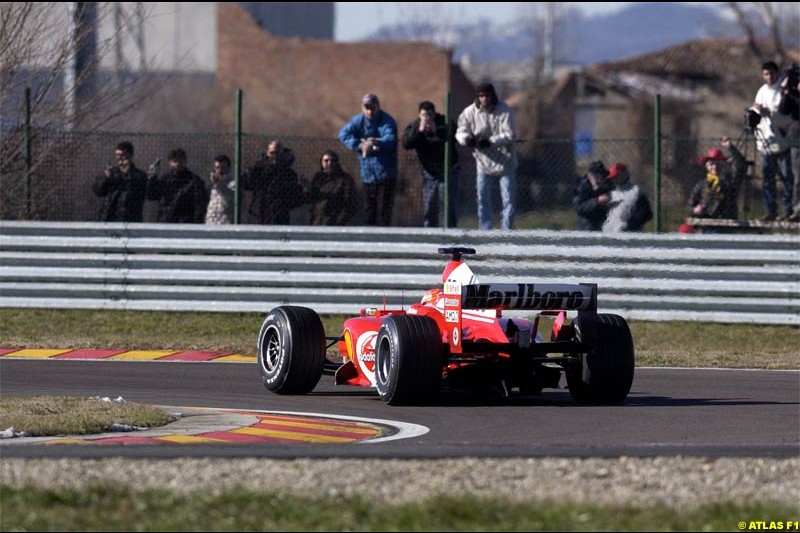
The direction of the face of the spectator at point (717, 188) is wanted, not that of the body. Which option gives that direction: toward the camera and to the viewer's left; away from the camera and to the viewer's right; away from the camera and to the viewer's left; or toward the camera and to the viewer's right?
toward the camera and to the viewer's left

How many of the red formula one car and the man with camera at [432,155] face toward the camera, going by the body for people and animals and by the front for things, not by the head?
1

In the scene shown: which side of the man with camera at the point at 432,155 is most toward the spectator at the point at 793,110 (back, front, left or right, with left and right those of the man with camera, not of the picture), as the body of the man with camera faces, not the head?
left

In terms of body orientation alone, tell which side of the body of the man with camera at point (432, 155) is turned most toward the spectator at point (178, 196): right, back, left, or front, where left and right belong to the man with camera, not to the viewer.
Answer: right

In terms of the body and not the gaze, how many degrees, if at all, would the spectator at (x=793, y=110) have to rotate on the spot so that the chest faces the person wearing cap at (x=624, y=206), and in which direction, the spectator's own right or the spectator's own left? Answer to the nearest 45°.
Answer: approximately 45° to the spectator's own right

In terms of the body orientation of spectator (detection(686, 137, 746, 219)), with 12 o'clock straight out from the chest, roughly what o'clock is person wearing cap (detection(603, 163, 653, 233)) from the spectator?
The person wearing cap is roughly at 3 o'clock from the spectator.

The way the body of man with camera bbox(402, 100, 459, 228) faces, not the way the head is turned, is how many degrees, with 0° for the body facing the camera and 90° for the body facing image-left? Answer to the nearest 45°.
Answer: approximately 0°

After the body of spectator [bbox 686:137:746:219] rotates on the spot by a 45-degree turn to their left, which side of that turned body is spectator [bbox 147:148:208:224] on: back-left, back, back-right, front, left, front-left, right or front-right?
right

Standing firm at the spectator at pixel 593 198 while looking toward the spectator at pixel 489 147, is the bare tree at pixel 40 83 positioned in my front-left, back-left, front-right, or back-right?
front-right

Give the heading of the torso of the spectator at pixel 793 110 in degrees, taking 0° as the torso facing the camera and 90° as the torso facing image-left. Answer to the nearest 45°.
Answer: approximately 45°

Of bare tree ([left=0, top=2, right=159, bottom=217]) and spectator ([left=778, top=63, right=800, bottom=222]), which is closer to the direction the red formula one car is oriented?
the bare tree

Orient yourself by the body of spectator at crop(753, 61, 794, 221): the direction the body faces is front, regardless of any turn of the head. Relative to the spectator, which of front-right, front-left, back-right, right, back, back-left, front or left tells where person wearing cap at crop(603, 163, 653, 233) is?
front-right

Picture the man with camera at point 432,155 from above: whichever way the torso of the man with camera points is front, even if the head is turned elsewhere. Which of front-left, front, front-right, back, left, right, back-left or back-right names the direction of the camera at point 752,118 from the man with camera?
left

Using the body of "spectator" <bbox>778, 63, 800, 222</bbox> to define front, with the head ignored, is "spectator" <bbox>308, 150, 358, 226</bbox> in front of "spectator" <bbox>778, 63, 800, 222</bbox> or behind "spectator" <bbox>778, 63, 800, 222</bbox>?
in front
